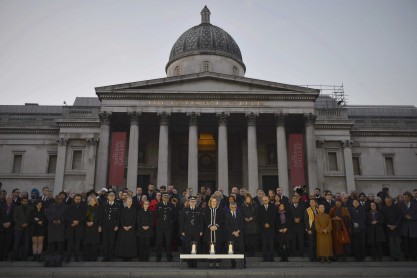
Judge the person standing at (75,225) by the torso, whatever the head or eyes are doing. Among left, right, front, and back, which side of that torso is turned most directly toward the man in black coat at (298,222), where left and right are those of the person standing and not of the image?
left

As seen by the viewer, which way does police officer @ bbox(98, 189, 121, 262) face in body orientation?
toward the camera

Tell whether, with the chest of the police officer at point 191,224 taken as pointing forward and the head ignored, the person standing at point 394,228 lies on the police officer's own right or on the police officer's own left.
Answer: on the police officer's own left

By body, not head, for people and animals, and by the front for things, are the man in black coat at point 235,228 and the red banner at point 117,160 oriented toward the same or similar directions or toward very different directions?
same or similar directions

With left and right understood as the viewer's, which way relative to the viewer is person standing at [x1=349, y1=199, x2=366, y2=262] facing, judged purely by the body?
facing the viewer and to the left of the viewer

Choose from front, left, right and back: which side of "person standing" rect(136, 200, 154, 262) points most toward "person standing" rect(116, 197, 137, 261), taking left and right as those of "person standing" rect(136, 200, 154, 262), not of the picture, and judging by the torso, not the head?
right

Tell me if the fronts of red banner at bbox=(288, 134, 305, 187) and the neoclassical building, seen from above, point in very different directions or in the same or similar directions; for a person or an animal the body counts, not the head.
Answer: same or similar directions

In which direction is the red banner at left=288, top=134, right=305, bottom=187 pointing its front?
toward the camera

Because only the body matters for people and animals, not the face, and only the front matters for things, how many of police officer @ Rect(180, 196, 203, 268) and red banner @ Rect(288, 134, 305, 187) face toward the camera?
2

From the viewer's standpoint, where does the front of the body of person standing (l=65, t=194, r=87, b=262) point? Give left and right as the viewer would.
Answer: facing the viewer

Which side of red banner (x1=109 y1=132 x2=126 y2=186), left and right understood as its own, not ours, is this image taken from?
front

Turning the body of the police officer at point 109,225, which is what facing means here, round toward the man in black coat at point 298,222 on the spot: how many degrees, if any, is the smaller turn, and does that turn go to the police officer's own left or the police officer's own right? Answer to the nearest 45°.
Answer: approximately 90° to the police officer's own left

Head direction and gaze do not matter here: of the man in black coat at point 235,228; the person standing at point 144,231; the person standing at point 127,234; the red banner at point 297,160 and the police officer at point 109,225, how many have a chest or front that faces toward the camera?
5

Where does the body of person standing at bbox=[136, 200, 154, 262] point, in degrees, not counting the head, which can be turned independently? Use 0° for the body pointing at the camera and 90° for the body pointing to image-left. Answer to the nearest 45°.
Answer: approximately 0°

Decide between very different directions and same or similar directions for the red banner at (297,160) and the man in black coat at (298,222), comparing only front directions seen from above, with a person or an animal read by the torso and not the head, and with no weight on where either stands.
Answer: same or similar directions

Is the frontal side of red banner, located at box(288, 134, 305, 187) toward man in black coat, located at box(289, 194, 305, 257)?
yes
